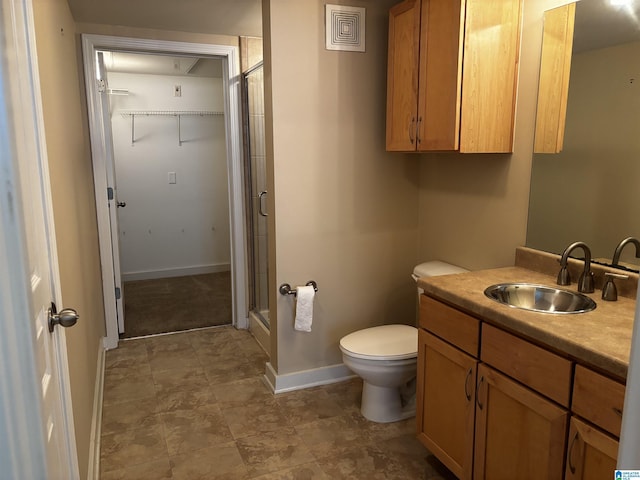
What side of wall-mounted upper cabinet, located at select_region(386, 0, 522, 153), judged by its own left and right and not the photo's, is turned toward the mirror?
left

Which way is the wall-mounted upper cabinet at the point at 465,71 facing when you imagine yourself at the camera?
facing the viewer and to the left of the viewer

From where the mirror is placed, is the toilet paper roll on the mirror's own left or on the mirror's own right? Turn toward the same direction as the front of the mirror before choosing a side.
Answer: on the mirror's own right

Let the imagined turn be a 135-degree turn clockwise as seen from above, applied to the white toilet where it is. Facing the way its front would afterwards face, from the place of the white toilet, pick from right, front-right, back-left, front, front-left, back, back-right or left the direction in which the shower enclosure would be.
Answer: front-left

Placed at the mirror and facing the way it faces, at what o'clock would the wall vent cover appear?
The wall vent cover is roughly at 2 o'clock from the mirror.

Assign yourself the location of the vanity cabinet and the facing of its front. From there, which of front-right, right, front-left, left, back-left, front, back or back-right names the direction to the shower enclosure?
right

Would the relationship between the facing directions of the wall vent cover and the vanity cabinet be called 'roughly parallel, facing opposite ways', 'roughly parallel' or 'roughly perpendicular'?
roughly perpendicular

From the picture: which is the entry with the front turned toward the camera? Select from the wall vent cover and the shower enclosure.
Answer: the wall vent cover

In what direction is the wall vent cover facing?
toward the camera
